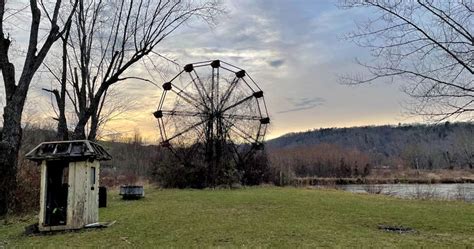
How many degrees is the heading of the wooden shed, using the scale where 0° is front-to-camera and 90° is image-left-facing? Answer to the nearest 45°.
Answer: approximately 0°

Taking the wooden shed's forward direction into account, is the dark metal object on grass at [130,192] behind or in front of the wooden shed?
behind

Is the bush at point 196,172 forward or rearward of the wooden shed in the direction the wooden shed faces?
rearward
